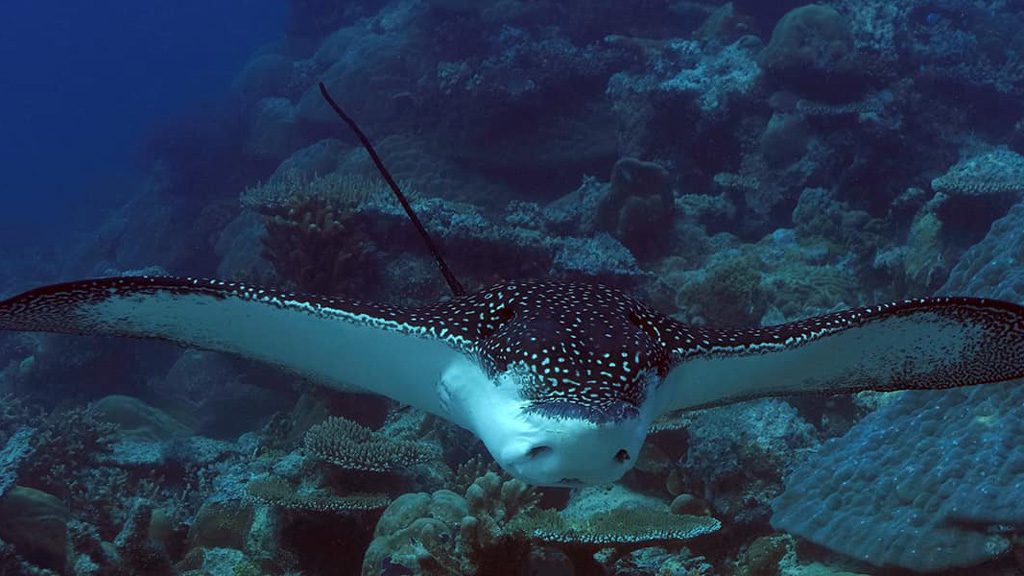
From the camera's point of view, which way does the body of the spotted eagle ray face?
toward the camera

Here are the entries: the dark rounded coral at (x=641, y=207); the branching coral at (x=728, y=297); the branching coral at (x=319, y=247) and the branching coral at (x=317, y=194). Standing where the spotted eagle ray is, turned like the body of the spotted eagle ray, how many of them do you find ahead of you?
0

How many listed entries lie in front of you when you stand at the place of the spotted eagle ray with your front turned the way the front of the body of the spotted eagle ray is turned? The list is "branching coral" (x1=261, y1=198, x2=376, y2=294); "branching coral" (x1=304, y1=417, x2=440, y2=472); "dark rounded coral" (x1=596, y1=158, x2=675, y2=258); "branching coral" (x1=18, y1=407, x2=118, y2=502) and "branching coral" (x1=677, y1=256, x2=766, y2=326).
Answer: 0

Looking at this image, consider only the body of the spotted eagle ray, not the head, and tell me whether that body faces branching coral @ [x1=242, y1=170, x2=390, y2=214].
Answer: no

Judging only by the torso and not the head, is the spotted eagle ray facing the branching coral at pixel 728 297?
no

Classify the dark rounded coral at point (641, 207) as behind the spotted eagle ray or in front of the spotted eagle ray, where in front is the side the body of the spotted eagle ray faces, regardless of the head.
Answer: behind

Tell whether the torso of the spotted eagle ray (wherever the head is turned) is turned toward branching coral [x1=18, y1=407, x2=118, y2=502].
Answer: no

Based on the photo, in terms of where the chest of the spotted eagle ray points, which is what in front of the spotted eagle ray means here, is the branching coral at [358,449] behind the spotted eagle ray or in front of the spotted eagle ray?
behind

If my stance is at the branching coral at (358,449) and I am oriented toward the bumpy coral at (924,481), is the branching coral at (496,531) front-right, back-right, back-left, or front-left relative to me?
front-right

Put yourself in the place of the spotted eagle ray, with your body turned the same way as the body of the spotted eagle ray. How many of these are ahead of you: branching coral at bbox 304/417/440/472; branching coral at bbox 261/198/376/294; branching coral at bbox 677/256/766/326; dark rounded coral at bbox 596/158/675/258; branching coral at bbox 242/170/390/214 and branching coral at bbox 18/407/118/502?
0

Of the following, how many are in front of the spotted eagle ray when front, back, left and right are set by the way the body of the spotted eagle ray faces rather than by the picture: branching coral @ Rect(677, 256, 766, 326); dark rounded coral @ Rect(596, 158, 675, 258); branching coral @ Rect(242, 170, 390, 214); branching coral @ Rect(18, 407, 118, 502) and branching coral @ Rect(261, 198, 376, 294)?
0

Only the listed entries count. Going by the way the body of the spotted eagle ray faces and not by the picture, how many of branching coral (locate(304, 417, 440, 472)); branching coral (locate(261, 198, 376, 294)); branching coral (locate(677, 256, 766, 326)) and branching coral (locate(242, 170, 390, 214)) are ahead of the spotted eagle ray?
0

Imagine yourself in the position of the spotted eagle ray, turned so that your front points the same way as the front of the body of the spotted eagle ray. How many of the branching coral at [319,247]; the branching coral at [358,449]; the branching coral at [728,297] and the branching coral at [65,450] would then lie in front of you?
0

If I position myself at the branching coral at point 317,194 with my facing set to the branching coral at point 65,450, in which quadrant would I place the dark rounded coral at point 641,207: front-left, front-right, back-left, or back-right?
back-left
